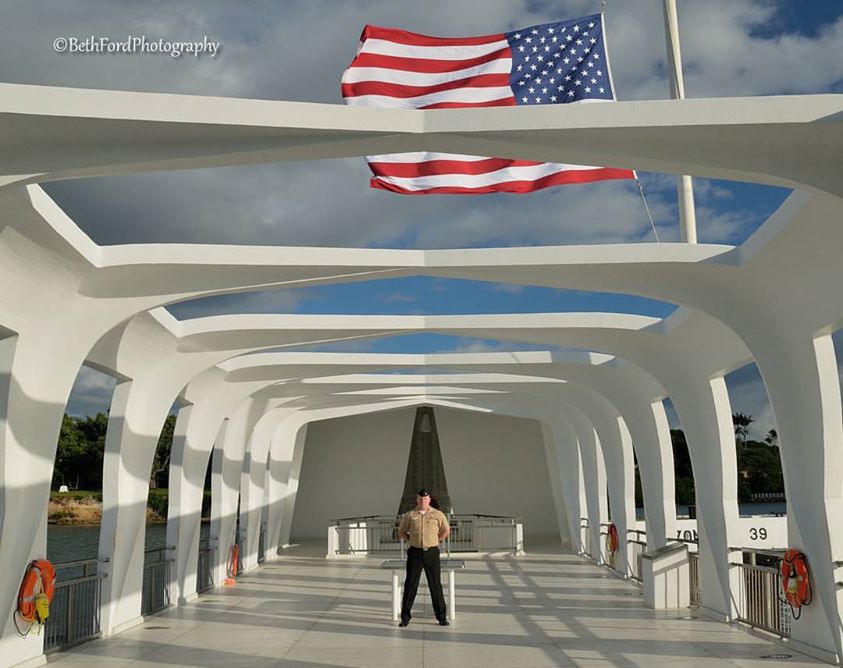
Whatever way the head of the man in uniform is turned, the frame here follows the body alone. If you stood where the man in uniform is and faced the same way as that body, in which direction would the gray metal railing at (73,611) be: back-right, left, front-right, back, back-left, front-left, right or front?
right

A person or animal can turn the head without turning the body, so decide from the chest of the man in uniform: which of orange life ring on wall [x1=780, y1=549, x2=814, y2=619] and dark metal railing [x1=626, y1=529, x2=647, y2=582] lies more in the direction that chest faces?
the orange life ring on wall

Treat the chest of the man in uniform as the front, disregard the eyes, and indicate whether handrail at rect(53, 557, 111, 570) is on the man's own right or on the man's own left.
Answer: on the man's own right

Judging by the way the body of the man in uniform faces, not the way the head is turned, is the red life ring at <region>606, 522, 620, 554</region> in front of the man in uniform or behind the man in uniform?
behind

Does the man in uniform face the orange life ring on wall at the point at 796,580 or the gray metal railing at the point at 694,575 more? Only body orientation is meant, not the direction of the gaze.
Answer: the orange life ring on wall

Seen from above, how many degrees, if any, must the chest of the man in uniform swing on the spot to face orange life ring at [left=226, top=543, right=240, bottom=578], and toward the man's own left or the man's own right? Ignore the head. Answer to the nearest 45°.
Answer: approximately 135° to the man's own right

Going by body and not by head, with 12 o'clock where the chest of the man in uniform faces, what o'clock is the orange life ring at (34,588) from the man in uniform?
The orange life ring is roughly at 2 o'clock from the man in uniform.

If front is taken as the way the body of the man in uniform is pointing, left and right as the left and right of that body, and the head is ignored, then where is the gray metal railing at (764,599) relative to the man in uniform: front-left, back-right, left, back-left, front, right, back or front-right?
left

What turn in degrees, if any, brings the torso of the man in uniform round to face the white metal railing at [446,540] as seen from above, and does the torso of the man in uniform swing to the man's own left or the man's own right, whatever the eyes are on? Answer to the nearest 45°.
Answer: approximately 180°

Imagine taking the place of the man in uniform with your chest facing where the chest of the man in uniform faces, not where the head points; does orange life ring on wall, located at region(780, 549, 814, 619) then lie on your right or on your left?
on your left

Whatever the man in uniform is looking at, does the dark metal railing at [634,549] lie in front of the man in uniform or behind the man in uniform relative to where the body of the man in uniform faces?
behind

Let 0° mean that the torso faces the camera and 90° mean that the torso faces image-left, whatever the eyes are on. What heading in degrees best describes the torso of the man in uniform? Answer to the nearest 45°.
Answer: approximately 0°

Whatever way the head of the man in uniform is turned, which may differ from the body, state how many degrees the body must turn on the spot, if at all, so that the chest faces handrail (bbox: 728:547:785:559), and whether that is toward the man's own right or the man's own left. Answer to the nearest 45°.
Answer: approximately 90° to the man's own left
